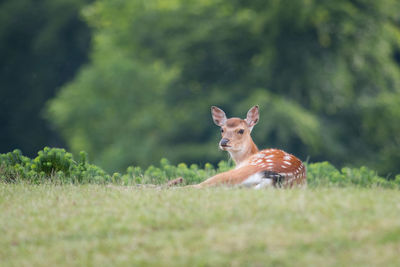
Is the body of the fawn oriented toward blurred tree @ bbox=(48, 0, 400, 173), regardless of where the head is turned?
no

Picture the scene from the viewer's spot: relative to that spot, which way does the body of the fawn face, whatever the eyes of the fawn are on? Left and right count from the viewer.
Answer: facing to the left of the viewer

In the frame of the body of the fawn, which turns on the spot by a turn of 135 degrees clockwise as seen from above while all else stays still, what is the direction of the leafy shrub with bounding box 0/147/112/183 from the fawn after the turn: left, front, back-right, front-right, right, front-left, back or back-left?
back-left

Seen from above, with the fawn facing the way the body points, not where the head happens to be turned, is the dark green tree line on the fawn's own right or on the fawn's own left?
on the fawn's own right
